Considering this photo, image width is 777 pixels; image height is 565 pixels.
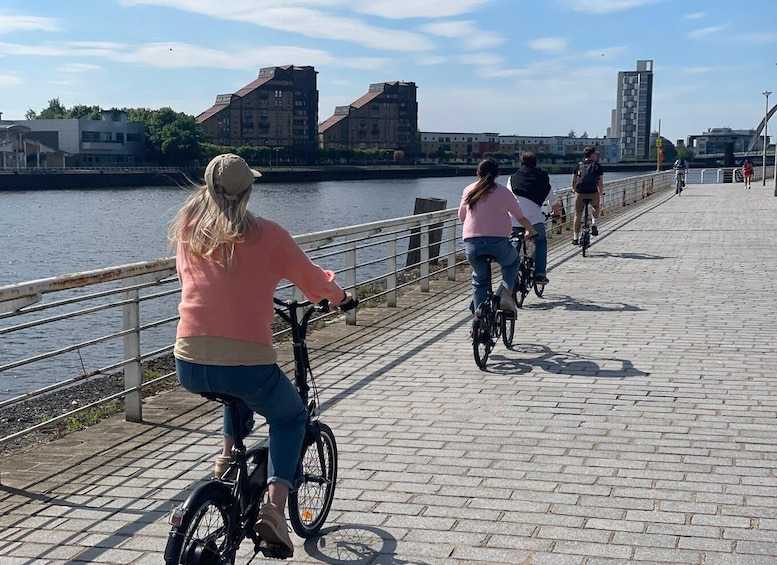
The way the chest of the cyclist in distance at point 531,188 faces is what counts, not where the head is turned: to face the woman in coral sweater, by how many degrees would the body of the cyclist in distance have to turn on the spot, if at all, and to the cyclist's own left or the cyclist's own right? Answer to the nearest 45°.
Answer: approximately 180°

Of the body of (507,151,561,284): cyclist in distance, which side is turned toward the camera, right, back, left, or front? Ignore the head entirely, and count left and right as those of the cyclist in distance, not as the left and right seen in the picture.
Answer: back

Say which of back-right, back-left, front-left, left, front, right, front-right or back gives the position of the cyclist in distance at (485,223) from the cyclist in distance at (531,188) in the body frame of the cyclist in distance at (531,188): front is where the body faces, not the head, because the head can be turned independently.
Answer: back

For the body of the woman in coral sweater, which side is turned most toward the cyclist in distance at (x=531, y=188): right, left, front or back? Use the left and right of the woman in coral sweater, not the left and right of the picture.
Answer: front

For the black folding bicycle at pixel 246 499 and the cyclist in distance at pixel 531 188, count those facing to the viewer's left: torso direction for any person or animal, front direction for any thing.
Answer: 0

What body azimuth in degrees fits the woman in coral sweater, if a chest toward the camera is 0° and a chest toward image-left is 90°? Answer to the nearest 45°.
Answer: approximately 225°

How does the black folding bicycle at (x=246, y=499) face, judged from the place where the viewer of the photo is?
facing away from the viewer and to the right of the viewer

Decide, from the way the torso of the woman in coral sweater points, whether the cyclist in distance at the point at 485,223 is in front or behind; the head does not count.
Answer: in front

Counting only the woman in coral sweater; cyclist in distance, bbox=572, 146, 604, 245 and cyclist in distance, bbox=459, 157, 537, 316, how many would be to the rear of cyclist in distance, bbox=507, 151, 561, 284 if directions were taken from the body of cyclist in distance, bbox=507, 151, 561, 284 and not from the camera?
2

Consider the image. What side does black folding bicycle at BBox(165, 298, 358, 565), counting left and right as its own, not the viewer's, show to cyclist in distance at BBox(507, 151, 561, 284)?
front

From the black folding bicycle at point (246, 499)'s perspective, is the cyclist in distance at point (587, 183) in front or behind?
in front

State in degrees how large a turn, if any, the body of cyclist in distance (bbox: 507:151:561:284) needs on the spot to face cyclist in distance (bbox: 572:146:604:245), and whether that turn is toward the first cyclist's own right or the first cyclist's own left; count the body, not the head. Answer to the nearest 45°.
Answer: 0° — they already face them

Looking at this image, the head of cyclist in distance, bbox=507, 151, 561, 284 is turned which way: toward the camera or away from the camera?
away from the camera
